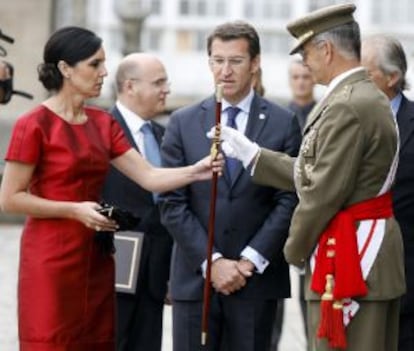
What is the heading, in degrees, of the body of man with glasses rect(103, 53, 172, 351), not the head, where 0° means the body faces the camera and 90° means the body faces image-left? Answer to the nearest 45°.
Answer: approximately 315°

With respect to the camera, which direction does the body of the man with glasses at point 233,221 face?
toward the camera

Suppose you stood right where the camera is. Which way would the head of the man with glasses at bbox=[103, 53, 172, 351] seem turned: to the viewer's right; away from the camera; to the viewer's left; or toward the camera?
to the viewer's right

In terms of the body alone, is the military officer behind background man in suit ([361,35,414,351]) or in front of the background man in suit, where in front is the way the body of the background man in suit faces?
in front

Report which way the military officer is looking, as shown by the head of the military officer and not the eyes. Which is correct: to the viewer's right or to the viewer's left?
to the viewer's left

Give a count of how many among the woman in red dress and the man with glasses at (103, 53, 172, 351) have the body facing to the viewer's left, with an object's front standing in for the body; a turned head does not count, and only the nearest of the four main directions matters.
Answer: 0

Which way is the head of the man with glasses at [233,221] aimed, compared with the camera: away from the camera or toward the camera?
toward the camera

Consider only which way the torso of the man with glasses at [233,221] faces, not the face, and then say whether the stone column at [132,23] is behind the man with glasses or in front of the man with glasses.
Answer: behind

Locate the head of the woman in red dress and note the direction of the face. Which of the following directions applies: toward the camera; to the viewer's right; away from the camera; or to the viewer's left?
to the viewer's right

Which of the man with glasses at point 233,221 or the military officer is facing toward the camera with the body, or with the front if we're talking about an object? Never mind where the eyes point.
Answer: the man with glasses

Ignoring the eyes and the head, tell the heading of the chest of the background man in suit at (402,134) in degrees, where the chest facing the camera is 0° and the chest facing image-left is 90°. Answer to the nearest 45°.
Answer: approximately 45°

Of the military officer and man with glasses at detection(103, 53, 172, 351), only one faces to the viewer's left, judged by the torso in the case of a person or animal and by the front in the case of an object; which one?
the military officer

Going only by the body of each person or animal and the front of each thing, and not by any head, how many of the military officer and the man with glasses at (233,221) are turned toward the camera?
1

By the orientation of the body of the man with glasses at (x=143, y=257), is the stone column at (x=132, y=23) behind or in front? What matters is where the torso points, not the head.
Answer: behind

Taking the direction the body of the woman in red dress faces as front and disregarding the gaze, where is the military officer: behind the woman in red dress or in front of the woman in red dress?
in front
